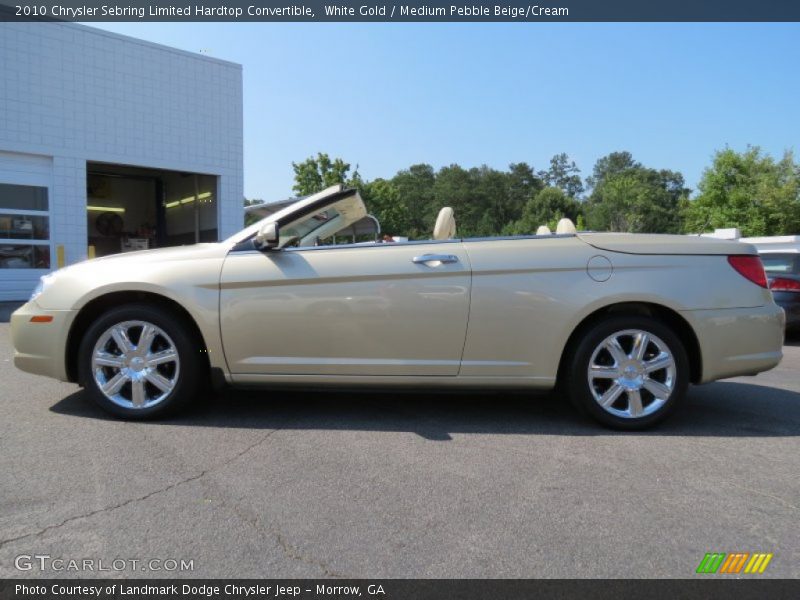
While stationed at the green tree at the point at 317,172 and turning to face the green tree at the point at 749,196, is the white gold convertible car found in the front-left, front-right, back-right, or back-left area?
front-right

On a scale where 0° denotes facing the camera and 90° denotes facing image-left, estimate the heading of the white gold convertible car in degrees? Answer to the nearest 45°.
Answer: approximately 90°

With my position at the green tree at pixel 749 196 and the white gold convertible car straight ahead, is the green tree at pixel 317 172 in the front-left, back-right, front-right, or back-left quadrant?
front-right

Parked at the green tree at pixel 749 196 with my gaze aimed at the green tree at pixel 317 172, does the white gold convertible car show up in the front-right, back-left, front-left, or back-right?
front-left

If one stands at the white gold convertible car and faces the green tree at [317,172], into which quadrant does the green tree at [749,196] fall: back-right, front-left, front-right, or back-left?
front-right

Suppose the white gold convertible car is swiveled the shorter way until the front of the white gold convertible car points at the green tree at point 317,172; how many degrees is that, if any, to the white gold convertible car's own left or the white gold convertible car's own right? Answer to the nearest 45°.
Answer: approximately 90° to the white gold convertible car's own right

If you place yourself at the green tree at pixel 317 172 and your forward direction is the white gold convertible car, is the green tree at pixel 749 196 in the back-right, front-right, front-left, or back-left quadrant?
front-left

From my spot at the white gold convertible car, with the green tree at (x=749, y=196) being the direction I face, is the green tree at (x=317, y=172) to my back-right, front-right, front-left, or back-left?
front-left
